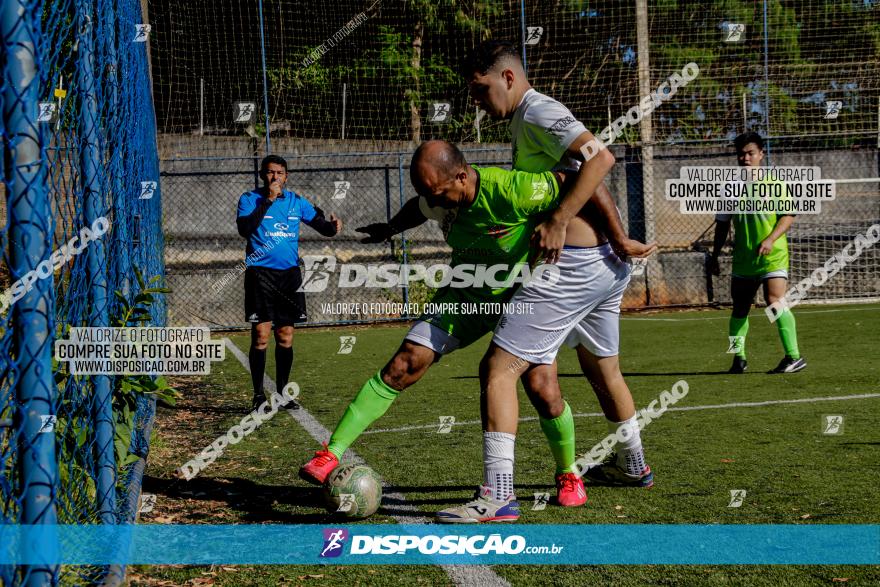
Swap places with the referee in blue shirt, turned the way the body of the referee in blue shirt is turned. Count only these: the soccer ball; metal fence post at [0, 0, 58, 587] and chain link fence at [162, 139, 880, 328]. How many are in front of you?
2

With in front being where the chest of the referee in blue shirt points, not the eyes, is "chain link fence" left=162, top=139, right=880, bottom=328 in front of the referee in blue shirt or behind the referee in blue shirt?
behind

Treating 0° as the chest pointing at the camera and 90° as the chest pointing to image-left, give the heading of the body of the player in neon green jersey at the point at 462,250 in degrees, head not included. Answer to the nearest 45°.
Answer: approximately 45°

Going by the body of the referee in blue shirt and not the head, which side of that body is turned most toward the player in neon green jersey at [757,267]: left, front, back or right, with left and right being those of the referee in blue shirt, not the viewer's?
left

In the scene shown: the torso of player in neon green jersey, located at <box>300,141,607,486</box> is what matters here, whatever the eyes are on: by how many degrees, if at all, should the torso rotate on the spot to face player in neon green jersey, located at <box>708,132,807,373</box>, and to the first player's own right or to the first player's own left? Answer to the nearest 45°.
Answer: approximately 180°

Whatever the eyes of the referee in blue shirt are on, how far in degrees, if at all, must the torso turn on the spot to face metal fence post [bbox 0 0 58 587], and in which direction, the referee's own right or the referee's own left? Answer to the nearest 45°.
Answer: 0° — they already face it

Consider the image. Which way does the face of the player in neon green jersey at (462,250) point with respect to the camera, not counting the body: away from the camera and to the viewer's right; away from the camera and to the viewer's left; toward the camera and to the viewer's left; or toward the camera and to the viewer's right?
toward the camera and to the viewer's left

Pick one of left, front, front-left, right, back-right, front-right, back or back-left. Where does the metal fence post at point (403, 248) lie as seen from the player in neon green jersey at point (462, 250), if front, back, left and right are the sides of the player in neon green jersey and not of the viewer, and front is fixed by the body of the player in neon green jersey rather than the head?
back-right

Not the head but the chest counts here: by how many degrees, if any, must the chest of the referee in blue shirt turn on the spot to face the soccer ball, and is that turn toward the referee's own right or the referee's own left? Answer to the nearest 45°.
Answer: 0° — they already face it

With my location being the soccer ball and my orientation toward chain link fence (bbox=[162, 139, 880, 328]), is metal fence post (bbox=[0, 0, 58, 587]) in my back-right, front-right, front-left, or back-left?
back-left

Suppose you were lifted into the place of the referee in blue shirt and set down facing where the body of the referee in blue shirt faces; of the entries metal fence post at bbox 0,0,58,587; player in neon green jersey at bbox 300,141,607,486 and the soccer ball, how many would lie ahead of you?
3

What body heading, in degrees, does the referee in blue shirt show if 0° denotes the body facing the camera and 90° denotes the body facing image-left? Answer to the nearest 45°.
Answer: approximately 0°

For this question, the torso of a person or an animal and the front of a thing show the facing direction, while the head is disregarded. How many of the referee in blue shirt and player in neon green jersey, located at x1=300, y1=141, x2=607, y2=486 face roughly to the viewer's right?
0
